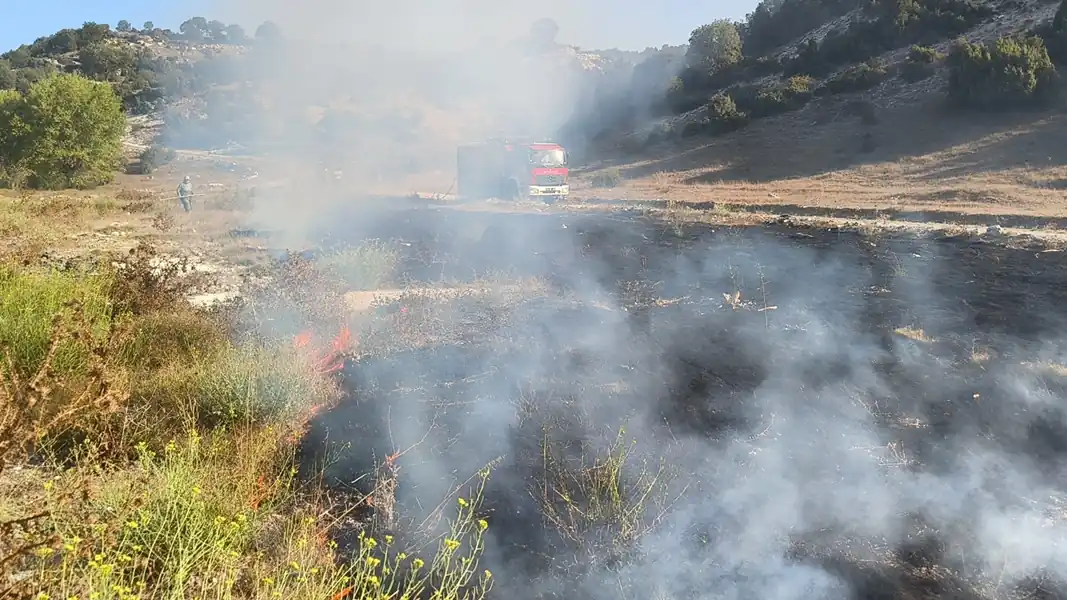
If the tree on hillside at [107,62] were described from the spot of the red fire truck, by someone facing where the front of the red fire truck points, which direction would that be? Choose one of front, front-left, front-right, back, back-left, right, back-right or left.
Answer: back

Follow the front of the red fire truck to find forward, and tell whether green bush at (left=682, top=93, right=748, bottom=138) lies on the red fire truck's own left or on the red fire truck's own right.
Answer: on the red fire truck's own left

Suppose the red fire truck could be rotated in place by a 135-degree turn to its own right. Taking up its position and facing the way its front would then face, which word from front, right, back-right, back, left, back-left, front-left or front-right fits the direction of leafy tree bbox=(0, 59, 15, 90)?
front-right

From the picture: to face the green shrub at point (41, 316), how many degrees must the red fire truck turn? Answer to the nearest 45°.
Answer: approximately 45° to its right

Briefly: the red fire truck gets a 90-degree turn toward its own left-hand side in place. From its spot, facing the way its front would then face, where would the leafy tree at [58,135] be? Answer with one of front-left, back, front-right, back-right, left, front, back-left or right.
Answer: back-left

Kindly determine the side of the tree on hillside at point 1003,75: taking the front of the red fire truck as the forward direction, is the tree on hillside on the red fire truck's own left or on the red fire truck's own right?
on the red fire truck's own left

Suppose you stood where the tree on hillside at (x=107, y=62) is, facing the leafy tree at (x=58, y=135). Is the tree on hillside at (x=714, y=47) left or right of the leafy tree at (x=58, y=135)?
left

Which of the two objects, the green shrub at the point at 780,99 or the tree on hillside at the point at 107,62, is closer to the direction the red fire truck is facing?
the green shrub

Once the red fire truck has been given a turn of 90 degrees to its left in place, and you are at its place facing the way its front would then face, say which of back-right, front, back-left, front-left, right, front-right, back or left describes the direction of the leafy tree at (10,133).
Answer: back-left

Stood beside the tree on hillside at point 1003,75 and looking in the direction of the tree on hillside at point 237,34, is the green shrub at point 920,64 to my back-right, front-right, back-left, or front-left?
front-right

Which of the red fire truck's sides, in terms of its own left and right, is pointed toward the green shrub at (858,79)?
left

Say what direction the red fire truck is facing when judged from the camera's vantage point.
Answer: facing the viewer and to the right of the viewer

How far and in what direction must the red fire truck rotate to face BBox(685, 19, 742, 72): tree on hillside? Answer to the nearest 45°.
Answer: approximately 90° to its left
